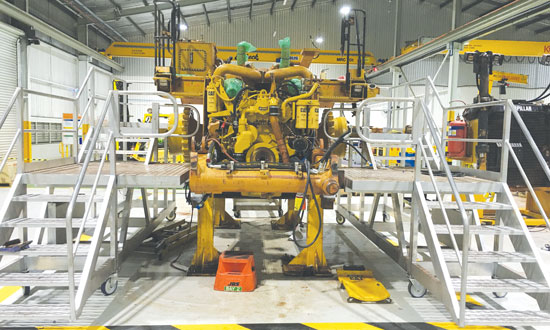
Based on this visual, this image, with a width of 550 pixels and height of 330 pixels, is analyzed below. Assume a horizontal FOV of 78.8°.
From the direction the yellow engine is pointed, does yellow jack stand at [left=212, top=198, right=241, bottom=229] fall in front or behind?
behind

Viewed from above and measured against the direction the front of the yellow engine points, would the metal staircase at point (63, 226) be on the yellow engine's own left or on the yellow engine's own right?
on the yellow engine's own right

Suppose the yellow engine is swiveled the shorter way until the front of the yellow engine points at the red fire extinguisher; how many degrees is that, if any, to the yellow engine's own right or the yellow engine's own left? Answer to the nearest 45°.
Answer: approximately 135° to the yellow engine's own left

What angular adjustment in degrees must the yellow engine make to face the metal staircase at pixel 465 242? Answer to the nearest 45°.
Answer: approximately 45° to its left

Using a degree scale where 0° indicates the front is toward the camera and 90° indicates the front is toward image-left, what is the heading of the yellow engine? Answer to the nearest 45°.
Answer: approximately 0°

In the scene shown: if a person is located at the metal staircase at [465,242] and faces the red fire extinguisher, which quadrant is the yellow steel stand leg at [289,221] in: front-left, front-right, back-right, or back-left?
front-left

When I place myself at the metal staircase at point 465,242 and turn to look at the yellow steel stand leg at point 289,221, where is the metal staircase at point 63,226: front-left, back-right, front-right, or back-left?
front-left

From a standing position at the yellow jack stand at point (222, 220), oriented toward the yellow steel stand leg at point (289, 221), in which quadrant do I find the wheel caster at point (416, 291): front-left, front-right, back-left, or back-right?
front-right
